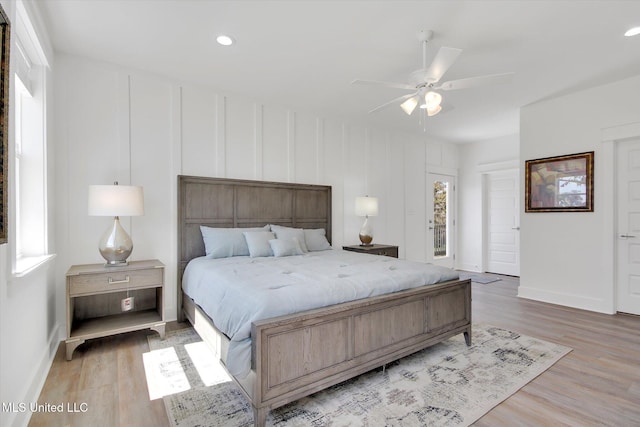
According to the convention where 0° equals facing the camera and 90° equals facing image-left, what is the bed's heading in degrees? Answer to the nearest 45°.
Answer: approximately 315°

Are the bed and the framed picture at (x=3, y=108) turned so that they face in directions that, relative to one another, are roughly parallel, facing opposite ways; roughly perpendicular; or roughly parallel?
roughly perpendicular

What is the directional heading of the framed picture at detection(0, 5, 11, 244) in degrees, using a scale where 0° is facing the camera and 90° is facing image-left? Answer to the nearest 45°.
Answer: approximately 270°

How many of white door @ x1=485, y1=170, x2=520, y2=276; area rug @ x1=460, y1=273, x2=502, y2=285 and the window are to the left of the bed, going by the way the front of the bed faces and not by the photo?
2

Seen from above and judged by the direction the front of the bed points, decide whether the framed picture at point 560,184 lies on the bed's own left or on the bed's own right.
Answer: on the bed's own left

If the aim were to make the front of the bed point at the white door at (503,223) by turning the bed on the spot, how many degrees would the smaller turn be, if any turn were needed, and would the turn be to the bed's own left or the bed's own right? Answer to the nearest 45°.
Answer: approximately 90° to the bed's own left

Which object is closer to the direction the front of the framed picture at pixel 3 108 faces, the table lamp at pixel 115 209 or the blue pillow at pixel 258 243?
the blue pillow
